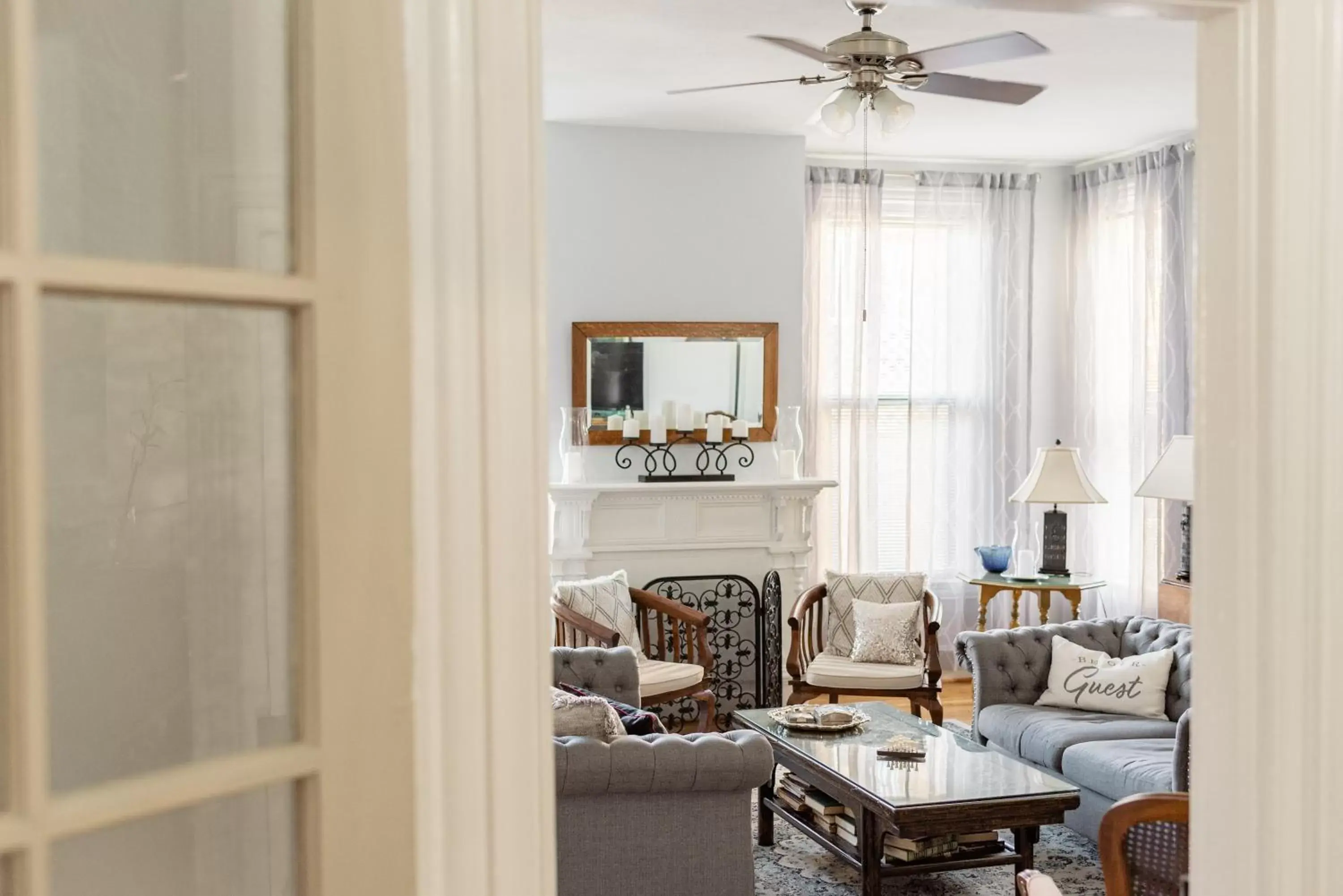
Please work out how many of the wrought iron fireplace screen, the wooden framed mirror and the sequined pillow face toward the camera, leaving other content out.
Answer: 3

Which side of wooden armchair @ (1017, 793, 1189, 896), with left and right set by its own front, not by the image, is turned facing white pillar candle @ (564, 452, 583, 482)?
front

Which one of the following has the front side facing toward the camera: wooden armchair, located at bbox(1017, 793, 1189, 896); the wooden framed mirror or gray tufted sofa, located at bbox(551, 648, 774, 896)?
the wooden framed mirror

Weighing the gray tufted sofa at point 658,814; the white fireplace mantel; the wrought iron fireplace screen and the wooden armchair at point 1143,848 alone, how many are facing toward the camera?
2

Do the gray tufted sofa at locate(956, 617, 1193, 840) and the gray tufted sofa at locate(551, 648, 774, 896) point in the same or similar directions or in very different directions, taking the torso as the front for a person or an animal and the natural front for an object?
very different directions

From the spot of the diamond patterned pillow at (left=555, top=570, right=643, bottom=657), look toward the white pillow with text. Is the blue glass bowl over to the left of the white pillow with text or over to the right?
left

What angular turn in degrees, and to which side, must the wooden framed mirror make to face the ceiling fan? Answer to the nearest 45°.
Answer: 0° — it already faces it

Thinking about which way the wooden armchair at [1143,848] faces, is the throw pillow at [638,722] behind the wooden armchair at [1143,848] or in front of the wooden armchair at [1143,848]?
in front

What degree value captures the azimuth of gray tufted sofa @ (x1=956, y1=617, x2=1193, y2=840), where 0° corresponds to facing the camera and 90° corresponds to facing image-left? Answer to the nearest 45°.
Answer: approximately 45°

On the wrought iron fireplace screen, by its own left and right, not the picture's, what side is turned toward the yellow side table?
left

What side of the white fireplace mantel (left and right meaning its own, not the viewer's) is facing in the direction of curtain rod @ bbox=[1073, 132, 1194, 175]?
left

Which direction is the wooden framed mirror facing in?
toward the camera

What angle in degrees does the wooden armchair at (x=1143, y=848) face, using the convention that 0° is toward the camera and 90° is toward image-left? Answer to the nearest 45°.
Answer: approximately 135°

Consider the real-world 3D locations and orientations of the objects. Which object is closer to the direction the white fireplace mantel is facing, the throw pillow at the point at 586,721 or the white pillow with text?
the throw pillow

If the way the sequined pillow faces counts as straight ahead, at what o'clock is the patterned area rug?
The patterned area rug is roughly at 12 o'clock from the sequined pillow.

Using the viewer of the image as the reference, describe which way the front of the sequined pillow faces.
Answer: facing the viewer

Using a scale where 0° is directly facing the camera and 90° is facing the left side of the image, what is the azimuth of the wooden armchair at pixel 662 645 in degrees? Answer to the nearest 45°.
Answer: approximately 315°
